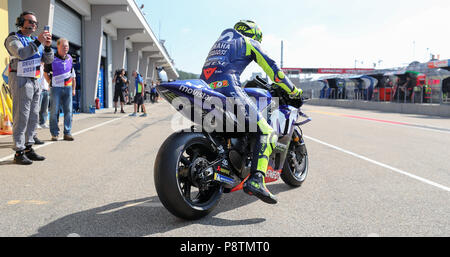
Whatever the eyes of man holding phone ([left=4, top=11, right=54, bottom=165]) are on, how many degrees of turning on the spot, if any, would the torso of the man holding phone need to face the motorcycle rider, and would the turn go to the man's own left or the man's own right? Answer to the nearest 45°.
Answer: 0° — they already face them

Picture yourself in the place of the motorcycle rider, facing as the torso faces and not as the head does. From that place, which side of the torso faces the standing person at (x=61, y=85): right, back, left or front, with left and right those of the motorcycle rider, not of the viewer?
left

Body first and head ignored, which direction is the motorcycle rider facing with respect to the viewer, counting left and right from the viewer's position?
facing away from the viewer and to the right of the viewer

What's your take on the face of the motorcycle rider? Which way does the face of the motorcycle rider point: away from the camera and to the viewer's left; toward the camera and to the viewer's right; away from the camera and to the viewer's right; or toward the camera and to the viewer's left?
away from the camera and to the viewer's right

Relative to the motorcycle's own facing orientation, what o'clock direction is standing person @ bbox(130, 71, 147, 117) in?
The standing person is roughly at 10 o'clock from the motorcycle.

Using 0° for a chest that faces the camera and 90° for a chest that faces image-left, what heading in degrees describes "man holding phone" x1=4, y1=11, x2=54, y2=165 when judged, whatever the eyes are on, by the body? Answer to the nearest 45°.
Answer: approximately 315°

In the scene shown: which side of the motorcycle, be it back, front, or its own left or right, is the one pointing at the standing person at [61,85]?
left

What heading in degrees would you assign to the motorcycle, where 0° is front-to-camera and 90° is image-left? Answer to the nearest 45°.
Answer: approximately 225°
